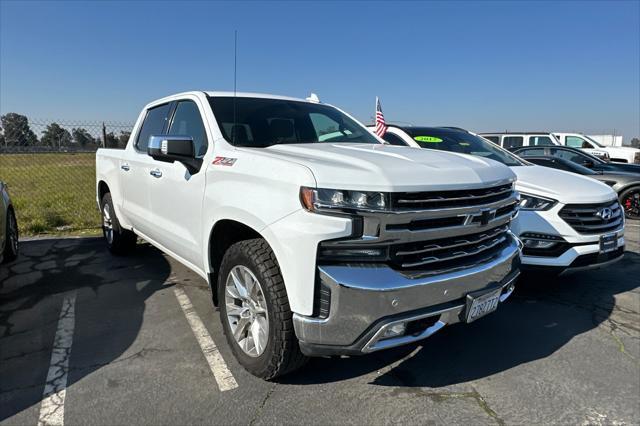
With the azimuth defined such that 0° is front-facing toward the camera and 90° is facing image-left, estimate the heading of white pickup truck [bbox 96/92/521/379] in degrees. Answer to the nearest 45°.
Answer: approximately 315°

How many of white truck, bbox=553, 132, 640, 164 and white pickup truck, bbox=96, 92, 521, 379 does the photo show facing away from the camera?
0

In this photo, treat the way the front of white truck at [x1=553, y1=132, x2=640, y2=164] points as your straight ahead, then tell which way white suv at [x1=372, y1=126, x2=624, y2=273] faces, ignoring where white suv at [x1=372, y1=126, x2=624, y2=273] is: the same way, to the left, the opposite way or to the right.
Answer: the same way

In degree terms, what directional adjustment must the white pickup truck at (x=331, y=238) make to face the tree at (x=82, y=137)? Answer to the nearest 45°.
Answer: approximately 180°

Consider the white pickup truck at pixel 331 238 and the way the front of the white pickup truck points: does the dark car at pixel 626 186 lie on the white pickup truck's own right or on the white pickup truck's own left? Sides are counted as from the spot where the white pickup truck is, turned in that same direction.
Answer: on the white pickup truck's own left

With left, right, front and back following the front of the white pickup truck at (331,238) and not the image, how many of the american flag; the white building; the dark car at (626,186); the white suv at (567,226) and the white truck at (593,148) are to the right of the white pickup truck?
0

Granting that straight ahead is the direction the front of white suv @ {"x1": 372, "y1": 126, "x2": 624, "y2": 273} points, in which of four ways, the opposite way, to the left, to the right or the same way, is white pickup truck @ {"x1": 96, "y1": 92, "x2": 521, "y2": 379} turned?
the same way

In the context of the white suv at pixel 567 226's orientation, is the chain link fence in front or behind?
behind

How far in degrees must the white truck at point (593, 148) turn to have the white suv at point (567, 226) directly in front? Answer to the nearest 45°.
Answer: approximately 45° to its right

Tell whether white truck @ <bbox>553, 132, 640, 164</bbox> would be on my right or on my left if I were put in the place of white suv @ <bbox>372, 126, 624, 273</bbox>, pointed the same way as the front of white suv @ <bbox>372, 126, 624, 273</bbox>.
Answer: on my left

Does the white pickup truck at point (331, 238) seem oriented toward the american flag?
no

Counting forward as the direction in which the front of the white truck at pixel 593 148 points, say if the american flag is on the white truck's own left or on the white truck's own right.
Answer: on the white truck's own right

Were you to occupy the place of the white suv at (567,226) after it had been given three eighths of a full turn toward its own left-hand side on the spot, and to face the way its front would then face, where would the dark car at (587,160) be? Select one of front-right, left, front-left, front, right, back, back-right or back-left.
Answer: front

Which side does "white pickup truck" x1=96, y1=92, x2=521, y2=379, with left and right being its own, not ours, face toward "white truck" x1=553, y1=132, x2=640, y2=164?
left

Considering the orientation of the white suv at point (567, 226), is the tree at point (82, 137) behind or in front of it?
behind

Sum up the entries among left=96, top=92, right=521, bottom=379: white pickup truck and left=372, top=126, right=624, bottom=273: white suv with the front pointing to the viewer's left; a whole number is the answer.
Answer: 0

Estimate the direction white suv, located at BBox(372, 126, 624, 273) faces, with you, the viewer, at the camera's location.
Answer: facing the viewer and to the right of the viewer

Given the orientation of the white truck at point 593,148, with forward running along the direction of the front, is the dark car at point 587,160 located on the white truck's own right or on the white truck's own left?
on the white truck's own right
